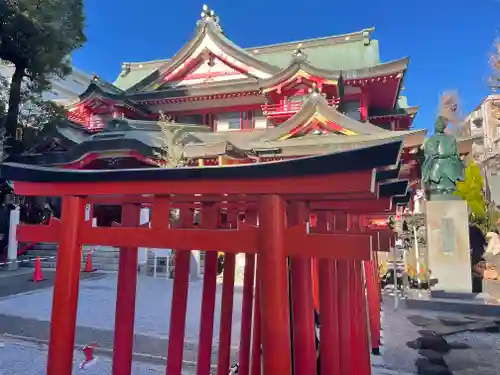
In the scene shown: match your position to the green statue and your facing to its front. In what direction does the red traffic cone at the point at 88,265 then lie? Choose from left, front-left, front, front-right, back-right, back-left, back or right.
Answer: right

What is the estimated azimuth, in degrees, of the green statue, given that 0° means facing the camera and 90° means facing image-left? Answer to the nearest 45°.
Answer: approximately 0°

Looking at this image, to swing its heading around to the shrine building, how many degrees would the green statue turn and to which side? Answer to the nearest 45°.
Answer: approximately 90° to its right

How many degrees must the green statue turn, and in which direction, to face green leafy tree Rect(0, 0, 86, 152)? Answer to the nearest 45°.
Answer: approximately 90° to its right

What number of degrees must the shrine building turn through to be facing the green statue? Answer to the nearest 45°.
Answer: approximately 90° to its left

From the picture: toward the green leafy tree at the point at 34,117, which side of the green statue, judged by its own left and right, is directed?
right

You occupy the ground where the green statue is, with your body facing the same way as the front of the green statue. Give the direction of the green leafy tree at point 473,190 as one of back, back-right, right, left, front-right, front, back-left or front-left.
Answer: back

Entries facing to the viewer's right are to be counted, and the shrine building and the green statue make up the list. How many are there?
0
